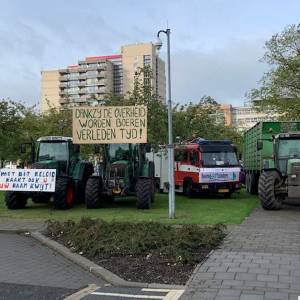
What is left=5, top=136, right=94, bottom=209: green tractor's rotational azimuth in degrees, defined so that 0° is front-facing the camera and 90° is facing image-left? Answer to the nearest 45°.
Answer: approximately 45°

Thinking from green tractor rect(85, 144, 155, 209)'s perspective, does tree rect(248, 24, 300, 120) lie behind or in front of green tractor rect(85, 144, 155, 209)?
behind

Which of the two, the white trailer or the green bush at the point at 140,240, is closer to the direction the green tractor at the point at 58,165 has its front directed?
the green bush

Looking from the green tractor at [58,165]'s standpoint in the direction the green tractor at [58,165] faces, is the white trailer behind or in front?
behind

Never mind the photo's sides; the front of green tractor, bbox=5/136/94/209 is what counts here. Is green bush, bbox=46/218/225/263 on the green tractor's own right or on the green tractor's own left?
on the green tractor's own left

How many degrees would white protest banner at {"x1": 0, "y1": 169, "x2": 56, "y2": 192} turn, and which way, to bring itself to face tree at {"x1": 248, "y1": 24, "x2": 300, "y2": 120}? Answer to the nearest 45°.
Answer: approximately 135° to its left

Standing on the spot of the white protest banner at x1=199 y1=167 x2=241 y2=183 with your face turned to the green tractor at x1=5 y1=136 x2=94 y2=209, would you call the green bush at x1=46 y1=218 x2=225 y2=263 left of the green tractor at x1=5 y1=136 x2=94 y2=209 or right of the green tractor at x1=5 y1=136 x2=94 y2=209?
left

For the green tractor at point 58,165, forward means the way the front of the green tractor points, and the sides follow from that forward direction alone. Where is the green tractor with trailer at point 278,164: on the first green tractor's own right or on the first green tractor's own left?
on the first green tractor's own left
